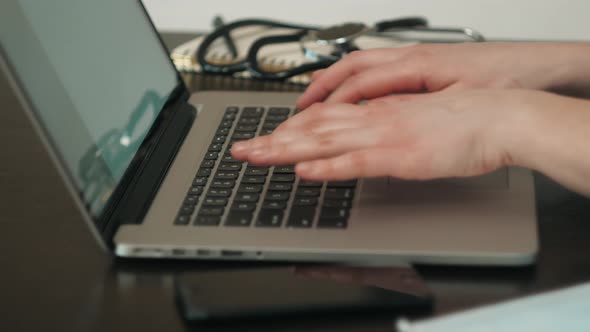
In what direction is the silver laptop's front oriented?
to the viewer's right
